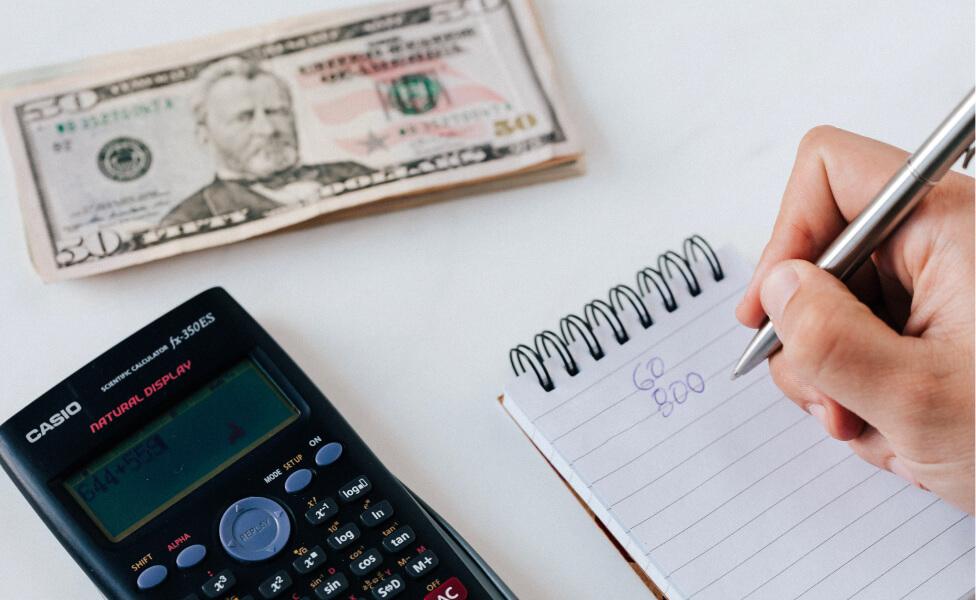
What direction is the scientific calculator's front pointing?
toward the camera

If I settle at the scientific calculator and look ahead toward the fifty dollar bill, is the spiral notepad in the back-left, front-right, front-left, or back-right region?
front-right

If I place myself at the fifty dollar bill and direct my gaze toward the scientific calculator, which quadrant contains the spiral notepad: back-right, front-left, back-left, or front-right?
front-left

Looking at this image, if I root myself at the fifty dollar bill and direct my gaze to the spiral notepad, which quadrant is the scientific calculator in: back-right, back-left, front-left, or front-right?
front-right

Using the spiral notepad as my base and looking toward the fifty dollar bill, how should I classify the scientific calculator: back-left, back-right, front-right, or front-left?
front-left
